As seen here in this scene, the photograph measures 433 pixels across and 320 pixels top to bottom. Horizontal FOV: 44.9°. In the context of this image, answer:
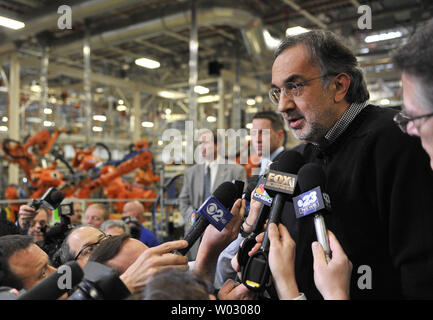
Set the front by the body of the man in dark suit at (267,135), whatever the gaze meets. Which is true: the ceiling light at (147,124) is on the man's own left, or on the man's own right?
on the man's own right

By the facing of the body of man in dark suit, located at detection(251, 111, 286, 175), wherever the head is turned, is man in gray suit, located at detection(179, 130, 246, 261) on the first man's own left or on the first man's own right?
on the first man's own right

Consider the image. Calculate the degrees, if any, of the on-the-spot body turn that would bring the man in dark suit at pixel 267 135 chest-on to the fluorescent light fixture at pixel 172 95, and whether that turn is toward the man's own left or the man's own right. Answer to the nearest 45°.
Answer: approximately 135° to the man's own right

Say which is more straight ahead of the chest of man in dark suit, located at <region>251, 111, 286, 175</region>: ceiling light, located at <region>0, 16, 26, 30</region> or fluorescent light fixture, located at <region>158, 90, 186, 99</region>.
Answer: the ceiling light

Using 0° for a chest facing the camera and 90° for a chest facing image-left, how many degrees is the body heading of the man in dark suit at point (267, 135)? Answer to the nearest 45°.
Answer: approximately 45°

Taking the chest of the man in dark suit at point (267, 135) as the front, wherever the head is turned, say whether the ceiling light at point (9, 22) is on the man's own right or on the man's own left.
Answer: on the man's own right

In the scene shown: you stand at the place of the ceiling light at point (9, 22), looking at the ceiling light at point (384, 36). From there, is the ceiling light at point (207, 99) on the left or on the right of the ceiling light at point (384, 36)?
left

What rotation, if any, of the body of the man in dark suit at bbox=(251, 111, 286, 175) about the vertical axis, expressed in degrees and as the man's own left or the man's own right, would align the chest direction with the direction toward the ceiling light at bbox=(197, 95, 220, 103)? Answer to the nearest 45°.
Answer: approximately 135° to the man's own right
